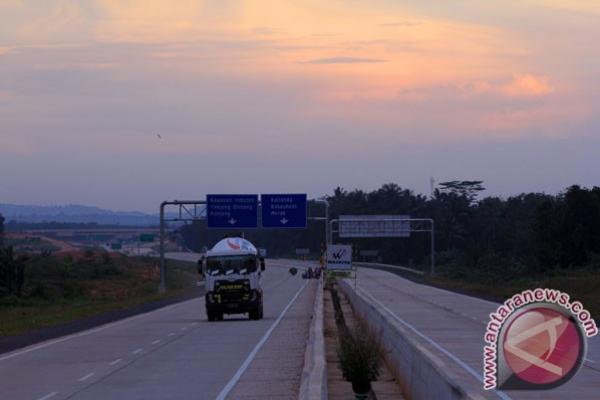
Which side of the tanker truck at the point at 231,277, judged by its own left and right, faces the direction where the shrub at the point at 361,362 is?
front

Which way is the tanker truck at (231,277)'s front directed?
toward the camera

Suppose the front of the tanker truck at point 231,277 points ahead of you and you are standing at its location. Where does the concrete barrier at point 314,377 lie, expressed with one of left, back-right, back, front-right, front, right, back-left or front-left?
front
